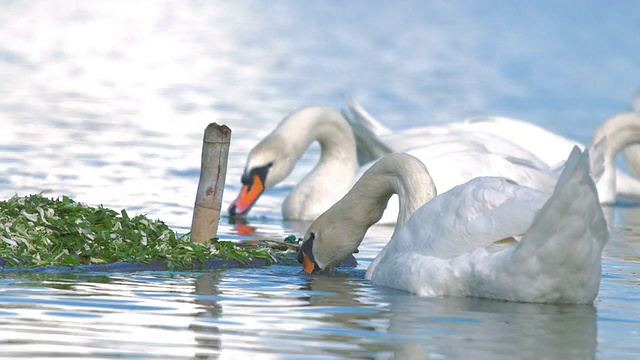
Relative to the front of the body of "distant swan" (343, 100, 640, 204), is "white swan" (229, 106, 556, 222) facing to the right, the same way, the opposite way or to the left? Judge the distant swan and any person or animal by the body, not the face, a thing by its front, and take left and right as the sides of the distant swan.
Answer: the opposite way

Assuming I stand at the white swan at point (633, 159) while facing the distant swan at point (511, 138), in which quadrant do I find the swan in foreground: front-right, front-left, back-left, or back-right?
front-left

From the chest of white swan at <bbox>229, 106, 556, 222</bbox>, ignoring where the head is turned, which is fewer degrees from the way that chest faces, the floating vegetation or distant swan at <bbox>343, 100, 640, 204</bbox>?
the floating vegetation

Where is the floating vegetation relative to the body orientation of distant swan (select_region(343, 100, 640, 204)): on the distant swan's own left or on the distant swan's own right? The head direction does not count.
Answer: on the distant swan's own right

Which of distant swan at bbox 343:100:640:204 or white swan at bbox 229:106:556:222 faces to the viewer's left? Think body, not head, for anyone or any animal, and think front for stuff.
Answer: the white swan

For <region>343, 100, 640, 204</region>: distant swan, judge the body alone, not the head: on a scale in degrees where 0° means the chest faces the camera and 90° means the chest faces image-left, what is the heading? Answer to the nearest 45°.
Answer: approximately 270°

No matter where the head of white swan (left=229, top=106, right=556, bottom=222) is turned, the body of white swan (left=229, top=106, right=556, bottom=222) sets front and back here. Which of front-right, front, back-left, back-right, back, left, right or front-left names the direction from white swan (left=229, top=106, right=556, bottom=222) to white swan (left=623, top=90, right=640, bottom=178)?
back-right

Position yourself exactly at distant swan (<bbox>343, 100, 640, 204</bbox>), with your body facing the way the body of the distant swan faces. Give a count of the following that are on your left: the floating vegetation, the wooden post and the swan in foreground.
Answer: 0

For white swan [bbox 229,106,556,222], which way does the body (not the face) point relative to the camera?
to the viewer's left

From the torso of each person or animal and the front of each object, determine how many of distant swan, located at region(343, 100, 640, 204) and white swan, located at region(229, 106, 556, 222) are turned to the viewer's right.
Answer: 1

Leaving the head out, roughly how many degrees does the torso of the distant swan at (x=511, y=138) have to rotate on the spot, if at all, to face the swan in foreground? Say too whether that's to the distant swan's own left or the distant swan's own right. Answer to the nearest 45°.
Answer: approximately 90° to the distant swan's own right

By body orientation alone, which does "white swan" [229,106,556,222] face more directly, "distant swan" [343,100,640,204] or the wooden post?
the wooden post

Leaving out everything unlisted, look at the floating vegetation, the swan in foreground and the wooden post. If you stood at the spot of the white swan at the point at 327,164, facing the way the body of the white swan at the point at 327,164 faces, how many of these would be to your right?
0

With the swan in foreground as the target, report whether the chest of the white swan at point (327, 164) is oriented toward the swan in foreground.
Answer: no
